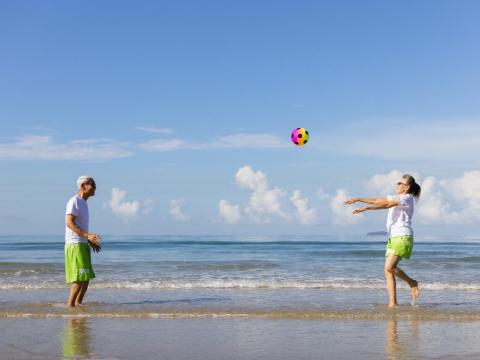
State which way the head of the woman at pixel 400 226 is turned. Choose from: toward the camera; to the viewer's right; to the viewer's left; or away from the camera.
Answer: to the viewer's left

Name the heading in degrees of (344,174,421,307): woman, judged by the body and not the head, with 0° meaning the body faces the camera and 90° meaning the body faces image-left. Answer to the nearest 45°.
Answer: approximately 90°

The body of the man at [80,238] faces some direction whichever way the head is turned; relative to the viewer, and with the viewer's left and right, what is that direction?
facing to the right of the viewer

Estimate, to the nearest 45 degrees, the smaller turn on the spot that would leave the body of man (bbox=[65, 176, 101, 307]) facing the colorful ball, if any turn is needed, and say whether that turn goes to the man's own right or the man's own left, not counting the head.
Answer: approximately 45° to the man's own left

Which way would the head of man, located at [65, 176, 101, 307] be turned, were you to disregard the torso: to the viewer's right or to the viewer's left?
to the viewer's right
